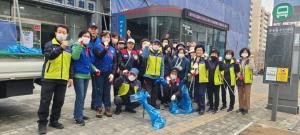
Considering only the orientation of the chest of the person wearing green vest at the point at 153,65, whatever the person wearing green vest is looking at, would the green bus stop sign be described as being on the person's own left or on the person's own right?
on the person's own left

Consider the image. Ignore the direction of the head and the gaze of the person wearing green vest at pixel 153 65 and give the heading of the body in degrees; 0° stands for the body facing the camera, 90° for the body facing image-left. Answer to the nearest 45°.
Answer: approximately 0°

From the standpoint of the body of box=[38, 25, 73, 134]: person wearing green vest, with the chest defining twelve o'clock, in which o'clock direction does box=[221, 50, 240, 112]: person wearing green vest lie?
box=[221, 50, 240, 112]: person wearing green vest is roughly at 10 o'clock from box=[38, 25, 73, 134]: person wearing green vest.

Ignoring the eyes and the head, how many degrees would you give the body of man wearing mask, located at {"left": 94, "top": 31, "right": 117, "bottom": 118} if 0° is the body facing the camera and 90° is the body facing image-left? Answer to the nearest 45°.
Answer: approximately 0°

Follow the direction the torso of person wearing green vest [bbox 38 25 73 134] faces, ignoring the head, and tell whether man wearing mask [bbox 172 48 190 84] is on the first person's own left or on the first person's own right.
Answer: on the first person's own left

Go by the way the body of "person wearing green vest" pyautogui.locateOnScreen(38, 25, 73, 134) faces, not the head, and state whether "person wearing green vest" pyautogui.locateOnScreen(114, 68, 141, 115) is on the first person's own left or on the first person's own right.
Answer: on the first person's own left

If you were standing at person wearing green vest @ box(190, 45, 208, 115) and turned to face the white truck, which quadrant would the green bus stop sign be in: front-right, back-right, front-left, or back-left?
back-left

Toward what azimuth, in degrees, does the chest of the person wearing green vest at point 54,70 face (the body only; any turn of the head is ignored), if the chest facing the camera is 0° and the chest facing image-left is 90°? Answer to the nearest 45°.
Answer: approximately 315°
